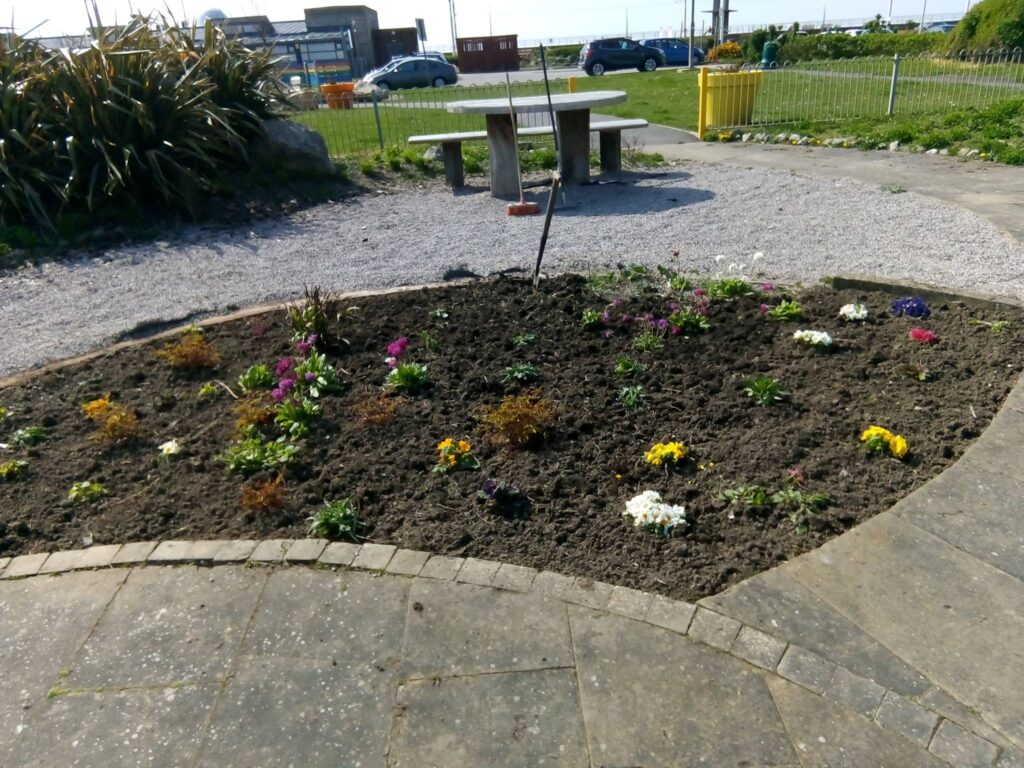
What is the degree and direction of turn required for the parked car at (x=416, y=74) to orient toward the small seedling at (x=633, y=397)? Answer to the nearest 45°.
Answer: approximately 90° to its left

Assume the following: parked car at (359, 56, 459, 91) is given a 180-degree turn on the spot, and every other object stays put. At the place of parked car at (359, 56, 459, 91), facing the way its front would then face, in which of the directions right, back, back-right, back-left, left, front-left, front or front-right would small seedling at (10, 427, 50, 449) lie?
right

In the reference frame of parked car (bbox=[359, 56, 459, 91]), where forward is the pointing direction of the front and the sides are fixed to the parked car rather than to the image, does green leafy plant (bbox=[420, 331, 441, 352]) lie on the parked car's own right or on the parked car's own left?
on the parked car's own left

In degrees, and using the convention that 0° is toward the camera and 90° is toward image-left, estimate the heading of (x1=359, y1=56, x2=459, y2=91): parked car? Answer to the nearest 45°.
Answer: approximately 90°

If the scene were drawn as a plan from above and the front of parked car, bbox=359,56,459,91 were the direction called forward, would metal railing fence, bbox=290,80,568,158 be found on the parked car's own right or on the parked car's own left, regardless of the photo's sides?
on the parked car's own left

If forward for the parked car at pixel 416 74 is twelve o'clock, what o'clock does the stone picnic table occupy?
The stone picnic table is roughly at 9 o'clock from the parked car.

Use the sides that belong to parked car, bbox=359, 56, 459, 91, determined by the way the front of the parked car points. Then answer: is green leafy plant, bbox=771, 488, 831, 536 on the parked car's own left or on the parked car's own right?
on the parked car's own left

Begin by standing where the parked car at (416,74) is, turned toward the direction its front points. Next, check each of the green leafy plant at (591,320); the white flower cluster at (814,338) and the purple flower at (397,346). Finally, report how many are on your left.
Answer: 3

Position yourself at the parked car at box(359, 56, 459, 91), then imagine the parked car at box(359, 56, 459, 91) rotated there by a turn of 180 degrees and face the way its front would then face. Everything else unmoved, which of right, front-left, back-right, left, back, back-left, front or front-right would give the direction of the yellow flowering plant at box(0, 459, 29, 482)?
right

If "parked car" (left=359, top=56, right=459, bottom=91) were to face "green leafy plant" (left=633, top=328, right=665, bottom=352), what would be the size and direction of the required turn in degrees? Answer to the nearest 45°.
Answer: approximately 90° to its left

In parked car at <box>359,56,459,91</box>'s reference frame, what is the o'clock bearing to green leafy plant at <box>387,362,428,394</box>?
The green leafy plant is roughly at 9 o'clock from the parked car.

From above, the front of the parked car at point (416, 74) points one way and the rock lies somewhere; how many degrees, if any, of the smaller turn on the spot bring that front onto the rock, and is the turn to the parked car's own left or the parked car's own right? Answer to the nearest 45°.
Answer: approximately 90° to the parked car's own left
